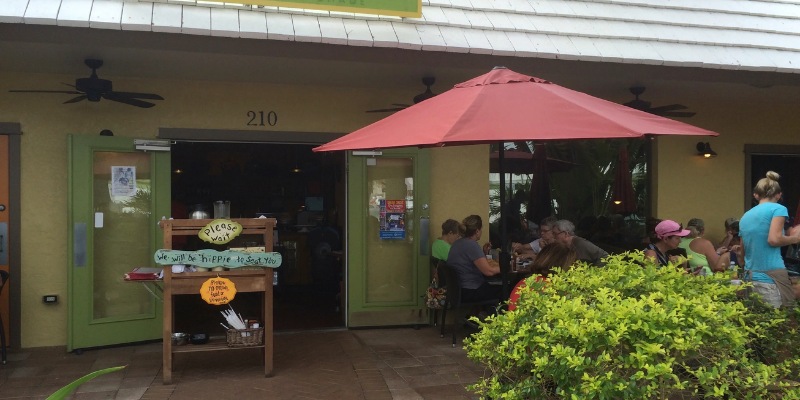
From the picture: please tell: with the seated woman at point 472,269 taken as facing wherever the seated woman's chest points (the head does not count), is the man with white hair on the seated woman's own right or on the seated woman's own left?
on the seated woman's own right

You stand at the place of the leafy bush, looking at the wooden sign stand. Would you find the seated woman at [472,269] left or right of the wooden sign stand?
right

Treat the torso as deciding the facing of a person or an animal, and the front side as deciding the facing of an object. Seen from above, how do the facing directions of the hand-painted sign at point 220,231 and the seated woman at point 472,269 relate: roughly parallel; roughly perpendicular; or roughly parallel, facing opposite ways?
roughly perpendicular

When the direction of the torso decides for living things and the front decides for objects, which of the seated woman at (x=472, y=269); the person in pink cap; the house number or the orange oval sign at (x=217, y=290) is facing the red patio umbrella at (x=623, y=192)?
the seated woman

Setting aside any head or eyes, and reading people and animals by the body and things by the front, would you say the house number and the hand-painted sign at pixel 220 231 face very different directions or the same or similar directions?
same or similar directions

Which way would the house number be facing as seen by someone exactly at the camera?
facing the viewer

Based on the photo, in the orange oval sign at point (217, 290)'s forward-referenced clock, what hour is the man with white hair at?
The man with white hair is roughly at 9 o'clock from the orange oval sign.

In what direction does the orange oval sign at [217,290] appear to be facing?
toward the camera

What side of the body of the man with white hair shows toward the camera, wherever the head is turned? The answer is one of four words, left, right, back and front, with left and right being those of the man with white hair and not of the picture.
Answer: left

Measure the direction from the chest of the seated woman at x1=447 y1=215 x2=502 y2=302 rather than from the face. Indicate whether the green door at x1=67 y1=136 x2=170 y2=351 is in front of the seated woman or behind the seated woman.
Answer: behind

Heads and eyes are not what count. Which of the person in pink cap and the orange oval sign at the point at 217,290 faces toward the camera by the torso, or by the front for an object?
the orange oval sign

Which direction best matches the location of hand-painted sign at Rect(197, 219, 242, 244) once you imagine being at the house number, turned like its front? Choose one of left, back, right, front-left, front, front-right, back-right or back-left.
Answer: front

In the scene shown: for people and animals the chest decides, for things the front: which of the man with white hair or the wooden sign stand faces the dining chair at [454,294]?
the man with white hair

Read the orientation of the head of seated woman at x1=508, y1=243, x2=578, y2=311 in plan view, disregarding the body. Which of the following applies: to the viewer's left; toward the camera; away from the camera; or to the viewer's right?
away from the camera

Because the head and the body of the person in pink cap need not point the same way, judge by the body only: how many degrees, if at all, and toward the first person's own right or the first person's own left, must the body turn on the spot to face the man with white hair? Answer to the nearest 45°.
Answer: approximately 135° to the first person's own right
